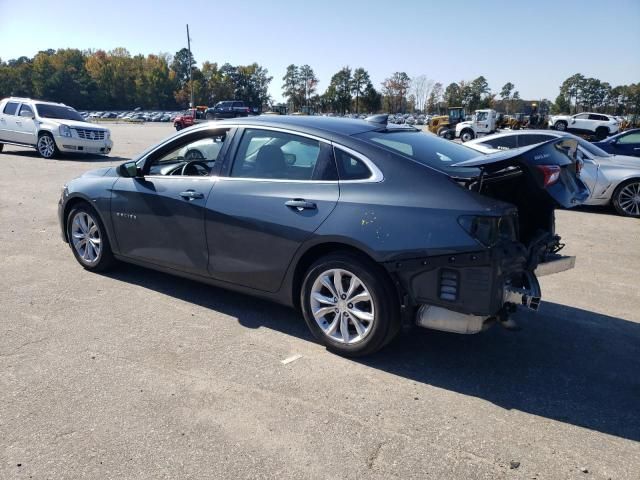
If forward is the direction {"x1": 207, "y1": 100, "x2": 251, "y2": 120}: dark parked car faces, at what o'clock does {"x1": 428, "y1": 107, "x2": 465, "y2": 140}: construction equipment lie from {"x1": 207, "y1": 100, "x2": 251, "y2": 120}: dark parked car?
The construction equipment is roughly at 6 o'clock from the dark parked car.

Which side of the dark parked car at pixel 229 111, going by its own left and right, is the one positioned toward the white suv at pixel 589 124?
back

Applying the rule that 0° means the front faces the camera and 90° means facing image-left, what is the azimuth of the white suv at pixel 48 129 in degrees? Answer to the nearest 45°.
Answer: approximately 315°

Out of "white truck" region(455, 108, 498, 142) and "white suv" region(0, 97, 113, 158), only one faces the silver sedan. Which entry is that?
the white suv

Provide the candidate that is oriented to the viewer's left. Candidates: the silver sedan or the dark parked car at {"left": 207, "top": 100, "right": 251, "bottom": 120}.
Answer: the dark parked car

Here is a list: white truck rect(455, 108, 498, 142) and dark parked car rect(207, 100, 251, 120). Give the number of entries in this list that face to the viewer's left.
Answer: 2

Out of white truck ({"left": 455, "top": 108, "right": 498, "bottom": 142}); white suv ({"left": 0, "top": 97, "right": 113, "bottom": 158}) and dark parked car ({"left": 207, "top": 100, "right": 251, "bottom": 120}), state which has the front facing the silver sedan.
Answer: the white suv

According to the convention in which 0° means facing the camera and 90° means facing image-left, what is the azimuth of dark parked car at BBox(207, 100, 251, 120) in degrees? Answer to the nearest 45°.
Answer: approximately 90°

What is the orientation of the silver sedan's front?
to the viewer's right

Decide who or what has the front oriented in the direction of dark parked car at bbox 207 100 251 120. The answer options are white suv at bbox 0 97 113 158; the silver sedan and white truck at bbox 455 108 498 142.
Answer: the white truck

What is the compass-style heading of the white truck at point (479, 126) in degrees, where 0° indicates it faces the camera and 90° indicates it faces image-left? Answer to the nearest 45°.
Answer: approximately 90°

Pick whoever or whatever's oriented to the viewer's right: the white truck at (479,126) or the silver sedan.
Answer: the silver sedan

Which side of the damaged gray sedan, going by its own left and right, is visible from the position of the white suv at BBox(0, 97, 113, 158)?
front

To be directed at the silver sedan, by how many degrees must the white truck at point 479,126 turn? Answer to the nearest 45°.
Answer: approximately 90° to its left
